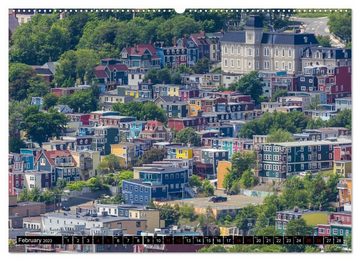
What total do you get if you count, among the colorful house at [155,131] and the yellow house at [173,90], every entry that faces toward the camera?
2

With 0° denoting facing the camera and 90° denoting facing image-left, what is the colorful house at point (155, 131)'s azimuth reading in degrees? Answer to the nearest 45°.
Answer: approximately 0°

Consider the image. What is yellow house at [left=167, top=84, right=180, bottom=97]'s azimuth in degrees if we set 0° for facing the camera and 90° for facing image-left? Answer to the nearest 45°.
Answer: approximately 0°
